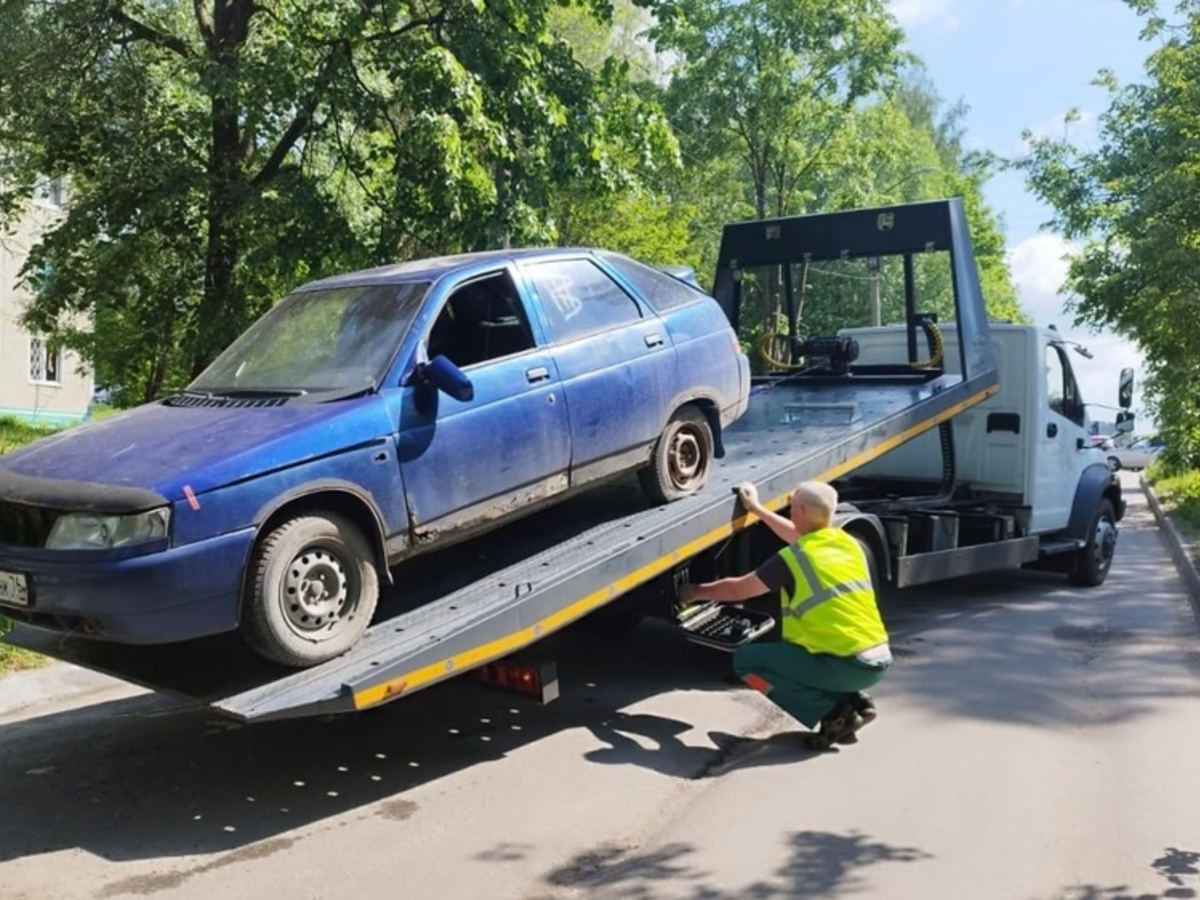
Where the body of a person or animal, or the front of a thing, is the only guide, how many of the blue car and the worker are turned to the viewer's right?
0

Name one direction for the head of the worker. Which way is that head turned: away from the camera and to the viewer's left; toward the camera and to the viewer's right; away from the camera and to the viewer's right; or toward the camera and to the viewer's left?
away from the camera and to the viewer's left

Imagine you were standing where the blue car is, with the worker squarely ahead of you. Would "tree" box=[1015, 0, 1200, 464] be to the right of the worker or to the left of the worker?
left

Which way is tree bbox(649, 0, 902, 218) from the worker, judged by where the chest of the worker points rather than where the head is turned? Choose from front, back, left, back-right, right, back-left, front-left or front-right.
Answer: front-right

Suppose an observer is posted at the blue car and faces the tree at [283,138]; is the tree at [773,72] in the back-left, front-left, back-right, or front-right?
front-right

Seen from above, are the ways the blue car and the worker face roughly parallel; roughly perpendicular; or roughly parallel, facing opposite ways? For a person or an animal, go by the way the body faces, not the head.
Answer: roughly perpendicular

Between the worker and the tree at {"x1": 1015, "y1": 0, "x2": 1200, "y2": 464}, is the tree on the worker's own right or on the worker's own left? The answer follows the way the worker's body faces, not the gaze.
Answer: on the worker's own right

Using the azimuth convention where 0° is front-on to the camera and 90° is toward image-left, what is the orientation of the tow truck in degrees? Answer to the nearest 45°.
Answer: approximately 225°

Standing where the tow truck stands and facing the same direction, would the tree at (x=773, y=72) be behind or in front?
in front

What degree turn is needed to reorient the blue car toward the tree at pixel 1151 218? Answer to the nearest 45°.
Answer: approximately 180°

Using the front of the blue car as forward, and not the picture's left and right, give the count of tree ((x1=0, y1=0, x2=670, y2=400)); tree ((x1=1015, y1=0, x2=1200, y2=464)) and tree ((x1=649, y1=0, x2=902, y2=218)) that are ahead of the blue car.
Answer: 0

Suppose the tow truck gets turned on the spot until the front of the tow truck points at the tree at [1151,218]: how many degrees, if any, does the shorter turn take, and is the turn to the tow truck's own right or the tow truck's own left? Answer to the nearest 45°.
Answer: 0° — it already faces it

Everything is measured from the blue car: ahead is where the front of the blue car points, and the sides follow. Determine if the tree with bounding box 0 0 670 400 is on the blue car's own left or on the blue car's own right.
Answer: on the blue car's own right

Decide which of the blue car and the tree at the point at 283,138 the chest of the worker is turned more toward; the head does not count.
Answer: the tree

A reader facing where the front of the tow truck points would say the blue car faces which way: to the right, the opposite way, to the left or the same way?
the opposite way

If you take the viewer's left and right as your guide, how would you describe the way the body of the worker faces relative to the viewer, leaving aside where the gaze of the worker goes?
facing away from the viewer and to the left of the viewer

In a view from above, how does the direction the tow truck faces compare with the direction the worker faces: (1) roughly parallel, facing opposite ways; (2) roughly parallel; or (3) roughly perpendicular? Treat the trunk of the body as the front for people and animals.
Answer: roughly perpendicular
